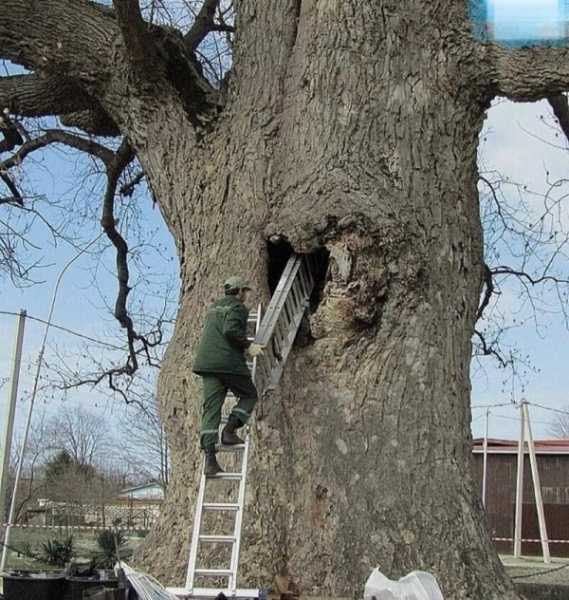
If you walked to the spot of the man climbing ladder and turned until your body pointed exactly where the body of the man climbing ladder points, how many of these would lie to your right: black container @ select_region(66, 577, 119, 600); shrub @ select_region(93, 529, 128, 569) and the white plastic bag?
1

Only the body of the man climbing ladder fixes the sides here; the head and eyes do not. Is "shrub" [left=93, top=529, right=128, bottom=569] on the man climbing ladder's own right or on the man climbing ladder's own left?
on the man climbing ladder's own left

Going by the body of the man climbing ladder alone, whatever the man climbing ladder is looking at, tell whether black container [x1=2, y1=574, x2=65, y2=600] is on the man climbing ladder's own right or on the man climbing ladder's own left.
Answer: on the man climbing ladder's own left

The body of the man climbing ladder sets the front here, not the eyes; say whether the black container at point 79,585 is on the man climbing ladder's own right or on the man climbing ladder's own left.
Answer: on the man climbing ladder's own left

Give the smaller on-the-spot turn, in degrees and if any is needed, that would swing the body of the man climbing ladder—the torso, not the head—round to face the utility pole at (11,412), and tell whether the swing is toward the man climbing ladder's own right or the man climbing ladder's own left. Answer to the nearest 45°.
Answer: approximately 90° to the man climbing ladder's own left

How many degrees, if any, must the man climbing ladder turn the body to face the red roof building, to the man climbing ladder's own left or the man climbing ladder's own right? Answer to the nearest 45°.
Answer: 0° — they already face it

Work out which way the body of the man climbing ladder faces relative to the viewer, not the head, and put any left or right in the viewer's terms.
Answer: facing away from the viewer and to the right of the viewer
